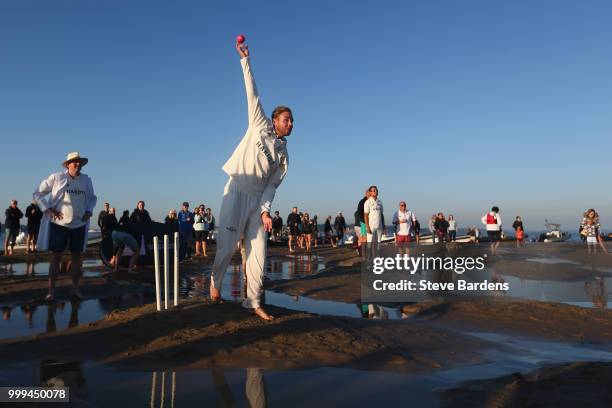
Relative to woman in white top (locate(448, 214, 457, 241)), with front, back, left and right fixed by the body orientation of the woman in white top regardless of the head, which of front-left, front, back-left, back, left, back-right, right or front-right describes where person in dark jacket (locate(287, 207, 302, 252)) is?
front-right

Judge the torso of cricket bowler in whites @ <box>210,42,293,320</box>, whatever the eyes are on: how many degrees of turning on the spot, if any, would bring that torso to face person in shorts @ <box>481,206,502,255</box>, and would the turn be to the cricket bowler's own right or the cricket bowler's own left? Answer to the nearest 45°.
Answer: approximately 90° to the cricket bowler's own left

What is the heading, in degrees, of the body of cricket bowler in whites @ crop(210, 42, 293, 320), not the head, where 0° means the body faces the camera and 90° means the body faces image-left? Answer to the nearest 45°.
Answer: approximately 315°

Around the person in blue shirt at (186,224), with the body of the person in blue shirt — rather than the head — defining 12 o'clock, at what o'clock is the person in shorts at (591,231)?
The person in shorts is roughly at 9 o'clock from the person in blue shirt.

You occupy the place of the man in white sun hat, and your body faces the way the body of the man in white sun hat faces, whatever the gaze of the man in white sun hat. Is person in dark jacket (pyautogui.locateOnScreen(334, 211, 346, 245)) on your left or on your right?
on your left

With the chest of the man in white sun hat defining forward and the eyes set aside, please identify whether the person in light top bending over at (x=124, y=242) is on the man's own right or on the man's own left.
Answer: on the man's own left

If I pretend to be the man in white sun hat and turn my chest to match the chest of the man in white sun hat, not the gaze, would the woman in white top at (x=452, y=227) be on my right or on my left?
on my left

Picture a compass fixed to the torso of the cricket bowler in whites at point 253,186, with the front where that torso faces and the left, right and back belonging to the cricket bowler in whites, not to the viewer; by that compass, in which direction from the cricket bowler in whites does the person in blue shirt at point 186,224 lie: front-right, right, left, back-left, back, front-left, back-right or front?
back-left

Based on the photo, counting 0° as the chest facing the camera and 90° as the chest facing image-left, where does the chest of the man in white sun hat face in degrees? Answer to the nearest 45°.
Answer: approximately 315°
